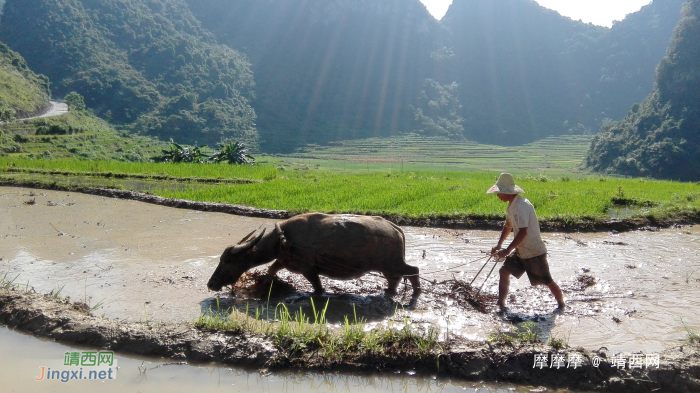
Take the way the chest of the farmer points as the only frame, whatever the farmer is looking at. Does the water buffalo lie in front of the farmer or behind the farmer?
in front

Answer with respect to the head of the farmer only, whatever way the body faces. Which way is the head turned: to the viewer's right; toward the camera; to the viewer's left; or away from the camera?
to the viewer's left

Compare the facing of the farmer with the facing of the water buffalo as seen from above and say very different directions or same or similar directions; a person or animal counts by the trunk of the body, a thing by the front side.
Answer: same or similar directions

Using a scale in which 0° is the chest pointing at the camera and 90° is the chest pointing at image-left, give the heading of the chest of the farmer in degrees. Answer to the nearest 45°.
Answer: approximately 90°

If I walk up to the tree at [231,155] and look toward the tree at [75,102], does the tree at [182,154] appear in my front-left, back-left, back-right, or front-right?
front-left

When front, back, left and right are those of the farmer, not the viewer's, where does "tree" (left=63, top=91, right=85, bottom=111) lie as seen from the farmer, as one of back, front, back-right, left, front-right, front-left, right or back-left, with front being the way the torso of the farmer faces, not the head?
front-right

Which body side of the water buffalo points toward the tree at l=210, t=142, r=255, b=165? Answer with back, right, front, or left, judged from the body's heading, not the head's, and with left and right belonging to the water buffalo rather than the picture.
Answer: right

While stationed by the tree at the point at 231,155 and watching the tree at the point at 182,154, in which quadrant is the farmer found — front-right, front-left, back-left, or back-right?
back-left

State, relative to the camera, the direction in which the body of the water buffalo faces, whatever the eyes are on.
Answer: to the viewer's left

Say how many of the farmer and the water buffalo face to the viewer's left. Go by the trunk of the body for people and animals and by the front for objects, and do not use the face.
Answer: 2

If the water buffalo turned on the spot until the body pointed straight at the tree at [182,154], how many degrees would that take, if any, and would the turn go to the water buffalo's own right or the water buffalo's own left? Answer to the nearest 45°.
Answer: approximately 90° to the water buffalo's own right
